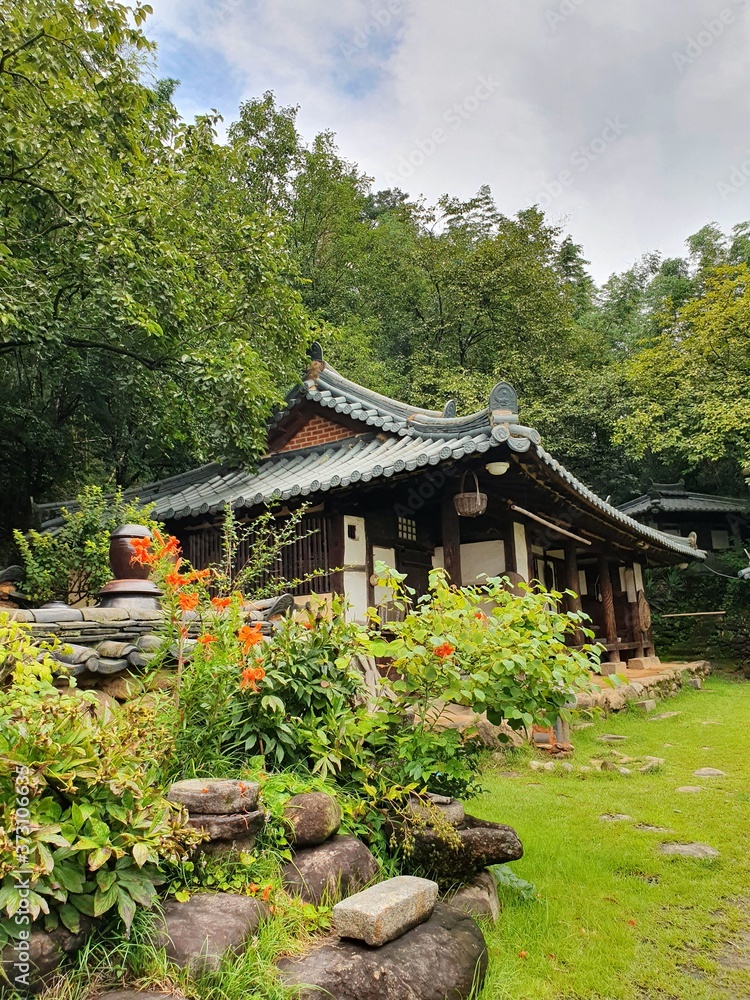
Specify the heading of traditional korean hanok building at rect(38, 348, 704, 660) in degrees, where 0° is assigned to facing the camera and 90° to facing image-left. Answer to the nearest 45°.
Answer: approximately 315°

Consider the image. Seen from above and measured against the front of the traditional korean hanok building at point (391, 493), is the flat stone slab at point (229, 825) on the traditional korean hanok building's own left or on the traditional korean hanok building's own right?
on the traditional korean hanok building's own right

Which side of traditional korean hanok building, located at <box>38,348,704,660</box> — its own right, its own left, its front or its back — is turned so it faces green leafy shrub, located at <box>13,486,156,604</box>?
right

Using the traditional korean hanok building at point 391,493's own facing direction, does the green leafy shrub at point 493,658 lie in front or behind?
in front

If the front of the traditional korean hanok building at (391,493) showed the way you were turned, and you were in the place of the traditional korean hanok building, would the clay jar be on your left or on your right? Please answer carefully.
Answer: on your right

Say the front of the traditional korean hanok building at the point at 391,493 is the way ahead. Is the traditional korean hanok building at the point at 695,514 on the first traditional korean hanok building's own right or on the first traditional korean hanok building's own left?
on the first traditional korean hanok building's own left

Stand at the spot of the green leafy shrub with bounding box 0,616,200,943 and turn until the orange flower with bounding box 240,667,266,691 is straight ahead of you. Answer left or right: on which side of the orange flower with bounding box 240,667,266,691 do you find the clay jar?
left

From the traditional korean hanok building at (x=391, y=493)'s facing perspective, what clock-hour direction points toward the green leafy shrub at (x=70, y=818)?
The green leafy shrub is roughly at 2 o'clock from the traditional korean hanok building.

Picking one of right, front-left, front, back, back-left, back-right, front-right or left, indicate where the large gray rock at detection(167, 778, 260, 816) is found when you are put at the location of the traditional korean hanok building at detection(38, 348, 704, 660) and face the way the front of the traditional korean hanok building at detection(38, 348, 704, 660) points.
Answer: front-right

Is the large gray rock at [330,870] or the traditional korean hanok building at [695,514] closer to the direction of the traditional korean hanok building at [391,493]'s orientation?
the large gray rock
